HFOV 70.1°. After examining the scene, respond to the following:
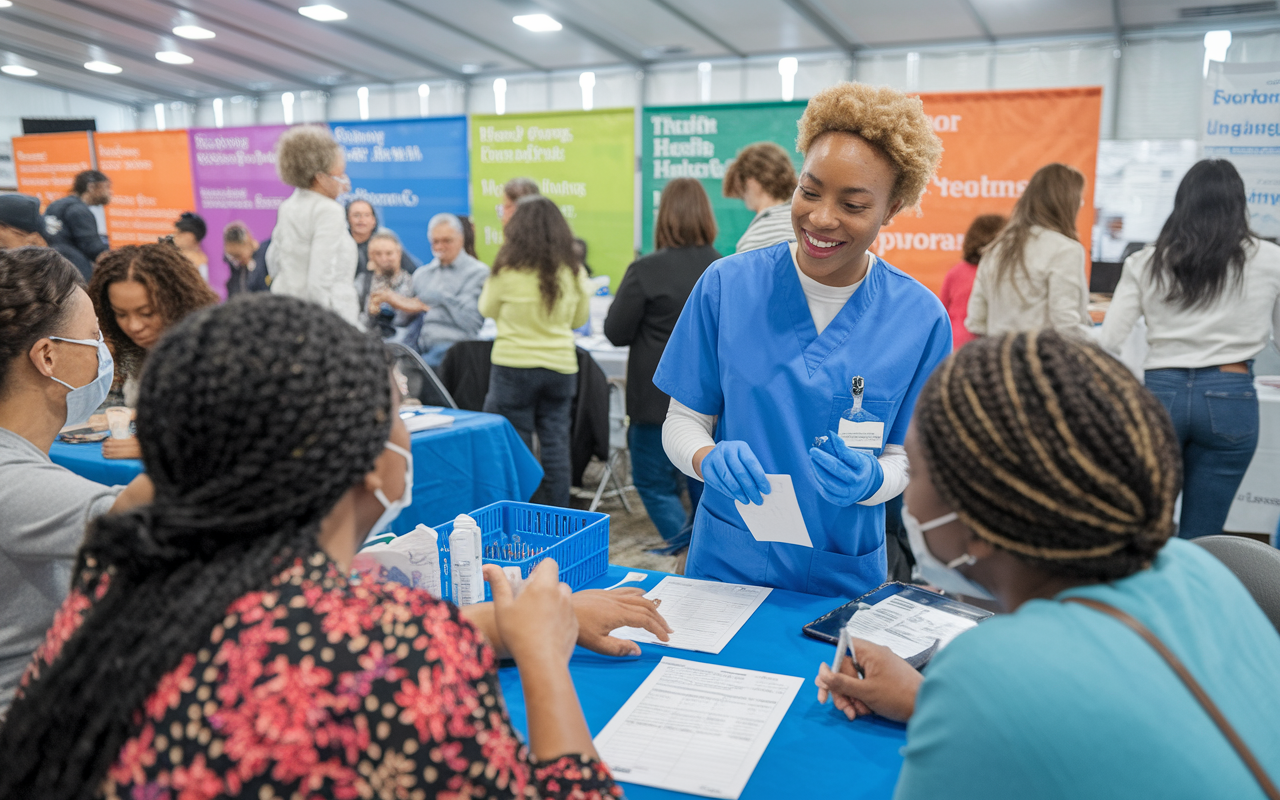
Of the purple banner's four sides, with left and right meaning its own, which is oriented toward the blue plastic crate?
front

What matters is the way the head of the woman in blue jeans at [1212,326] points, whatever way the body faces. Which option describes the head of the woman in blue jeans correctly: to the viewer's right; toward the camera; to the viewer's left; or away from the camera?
away from the camera

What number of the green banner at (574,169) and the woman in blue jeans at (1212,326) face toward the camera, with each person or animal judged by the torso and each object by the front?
1

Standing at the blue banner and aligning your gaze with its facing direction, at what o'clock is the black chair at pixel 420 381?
The black chair is roughly at 12 o'clock from the blue banner.

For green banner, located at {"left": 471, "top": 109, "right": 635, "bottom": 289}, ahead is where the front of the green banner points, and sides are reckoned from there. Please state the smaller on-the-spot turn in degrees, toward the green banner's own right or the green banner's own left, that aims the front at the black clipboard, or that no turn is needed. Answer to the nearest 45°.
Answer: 0° — it already faces it

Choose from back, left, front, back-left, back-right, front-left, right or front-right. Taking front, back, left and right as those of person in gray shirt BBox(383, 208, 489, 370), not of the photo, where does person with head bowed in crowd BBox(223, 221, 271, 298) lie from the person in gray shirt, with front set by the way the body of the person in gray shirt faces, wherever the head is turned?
right

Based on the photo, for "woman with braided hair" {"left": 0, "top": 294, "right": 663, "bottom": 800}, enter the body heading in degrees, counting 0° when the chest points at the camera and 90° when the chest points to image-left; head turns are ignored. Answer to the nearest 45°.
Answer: approximately 225°

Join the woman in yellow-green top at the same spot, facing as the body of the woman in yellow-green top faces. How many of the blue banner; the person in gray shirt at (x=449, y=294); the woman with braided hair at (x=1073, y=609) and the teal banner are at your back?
1

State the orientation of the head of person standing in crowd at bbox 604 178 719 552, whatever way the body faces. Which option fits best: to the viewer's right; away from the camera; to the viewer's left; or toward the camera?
away from the camera

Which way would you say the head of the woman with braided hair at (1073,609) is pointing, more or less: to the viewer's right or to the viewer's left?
to the viewer's left

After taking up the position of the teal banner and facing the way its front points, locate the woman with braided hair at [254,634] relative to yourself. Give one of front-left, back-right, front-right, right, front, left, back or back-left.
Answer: front

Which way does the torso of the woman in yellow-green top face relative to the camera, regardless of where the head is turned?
away from the camera

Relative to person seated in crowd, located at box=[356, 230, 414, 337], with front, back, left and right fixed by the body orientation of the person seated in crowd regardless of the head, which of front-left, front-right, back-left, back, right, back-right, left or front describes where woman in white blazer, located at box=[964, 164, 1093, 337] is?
front-left

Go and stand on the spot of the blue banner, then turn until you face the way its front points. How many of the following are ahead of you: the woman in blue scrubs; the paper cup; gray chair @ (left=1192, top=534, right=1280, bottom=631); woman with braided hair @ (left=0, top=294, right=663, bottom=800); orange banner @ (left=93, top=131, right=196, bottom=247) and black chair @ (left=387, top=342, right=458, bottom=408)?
5

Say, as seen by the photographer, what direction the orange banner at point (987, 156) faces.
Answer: facing the viewer

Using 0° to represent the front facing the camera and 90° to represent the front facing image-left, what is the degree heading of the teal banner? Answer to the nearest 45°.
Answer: approximately 0°
